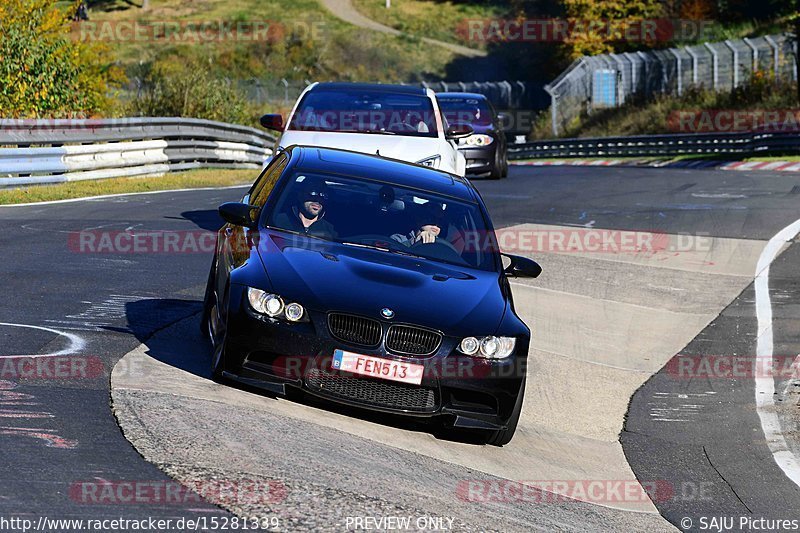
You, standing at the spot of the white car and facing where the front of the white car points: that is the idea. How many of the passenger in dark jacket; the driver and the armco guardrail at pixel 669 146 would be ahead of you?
2

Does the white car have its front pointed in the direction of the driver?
yes

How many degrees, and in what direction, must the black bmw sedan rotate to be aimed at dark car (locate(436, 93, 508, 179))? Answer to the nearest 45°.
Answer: approximately 180°

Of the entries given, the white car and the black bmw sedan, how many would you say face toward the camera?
2

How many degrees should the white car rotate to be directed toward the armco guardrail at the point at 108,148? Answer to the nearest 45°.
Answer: approximately 135° to its right

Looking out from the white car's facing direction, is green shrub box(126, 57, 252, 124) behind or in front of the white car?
behind

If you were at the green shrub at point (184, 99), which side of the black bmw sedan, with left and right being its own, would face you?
back

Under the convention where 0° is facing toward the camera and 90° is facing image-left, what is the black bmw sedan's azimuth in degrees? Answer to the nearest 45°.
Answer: approximately 0°

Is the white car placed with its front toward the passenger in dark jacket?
yes

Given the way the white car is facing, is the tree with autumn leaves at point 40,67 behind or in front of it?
behind

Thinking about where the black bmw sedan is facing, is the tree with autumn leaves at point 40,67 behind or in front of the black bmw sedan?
behind
